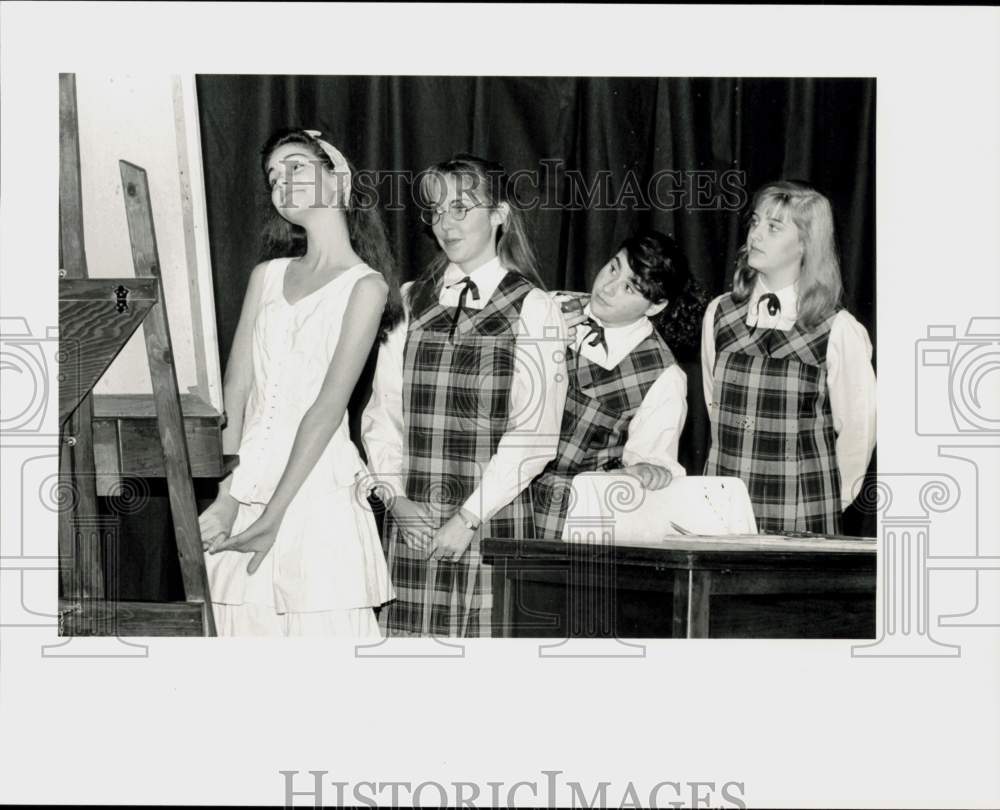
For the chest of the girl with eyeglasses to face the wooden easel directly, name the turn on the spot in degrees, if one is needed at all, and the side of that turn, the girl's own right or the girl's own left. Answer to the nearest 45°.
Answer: approximately 45° to the girl's own right

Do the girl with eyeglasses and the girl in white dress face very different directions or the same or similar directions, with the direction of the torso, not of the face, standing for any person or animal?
same or similar directions

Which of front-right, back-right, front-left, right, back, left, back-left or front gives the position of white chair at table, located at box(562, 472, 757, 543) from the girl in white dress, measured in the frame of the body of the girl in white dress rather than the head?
back-left

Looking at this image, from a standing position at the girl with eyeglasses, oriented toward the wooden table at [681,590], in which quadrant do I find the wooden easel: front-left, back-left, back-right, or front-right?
back-right

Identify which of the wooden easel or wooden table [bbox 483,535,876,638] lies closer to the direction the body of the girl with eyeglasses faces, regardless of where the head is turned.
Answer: the wooden easel

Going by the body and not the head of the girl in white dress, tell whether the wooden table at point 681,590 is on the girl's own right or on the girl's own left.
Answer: on the girl's own left

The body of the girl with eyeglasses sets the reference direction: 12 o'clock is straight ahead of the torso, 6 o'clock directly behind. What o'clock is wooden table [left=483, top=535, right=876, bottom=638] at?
The wooden table is roughly at 8 o'clock from the girl with eyeglasses.

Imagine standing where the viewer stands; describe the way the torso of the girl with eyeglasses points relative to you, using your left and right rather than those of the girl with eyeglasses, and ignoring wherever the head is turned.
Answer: facing the viewer and to the left of the viewer

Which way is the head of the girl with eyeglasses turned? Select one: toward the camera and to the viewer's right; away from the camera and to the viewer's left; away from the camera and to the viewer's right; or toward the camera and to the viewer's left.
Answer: toward the camera and to the viewer's left
